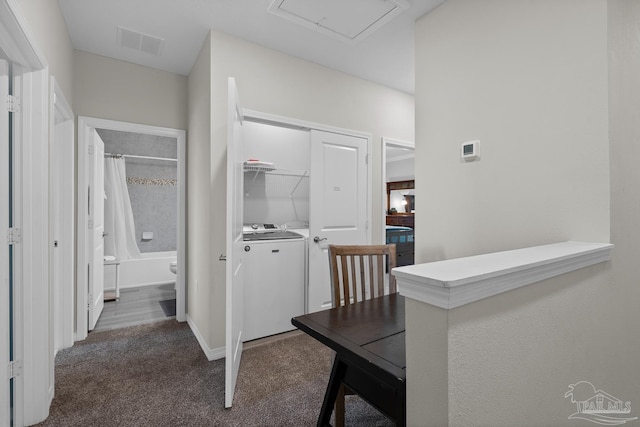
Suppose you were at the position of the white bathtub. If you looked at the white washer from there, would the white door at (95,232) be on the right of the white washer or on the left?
right

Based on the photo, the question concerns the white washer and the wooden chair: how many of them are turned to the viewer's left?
0

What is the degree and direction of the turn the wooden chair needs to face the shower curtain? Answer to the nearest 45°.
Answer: approximately 180°

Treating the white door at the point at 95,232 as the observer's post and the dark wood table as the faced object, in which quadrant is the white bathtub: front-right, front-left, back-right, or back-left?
back-left

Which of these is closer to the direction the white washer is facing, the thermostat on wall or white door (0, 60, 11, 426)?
the thermostat on wall

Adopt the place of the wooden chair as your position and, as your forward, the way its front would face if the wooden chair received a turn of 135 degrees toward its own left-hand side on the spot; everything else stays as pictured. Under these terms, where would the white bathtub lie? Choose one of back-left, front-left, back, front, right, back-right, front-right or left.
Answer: front-left

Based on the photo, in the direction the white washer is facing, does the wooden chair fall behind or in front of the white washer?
in front

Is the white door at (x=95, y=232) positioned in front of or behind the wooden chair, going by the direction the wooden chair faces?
behind

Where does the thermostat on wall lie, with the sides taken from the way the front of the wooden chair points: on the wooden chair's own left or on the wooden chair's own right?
on the wooden chair's own left

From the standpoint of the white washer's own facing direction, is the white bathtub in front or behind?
behind
